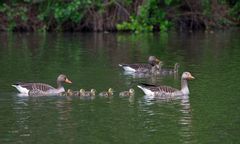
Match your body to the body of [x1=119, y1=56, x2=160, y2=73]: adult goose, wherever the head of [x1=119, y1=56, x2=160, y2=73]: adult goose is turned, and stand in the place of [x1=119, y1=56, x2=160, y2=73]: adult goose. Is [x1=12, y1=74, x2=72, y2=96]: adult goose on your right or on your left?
on your right

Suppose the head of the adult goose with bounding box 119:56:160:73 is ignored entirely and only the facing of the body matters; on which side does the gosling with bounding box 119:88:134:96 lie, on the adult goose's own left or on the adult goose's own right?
on the adult goose's own right

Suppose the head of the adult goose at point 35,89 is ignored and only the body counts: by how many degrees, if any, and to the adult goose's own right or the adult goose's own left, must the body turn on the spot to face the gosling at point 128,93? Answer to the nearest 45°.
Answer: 0° — it already faces it

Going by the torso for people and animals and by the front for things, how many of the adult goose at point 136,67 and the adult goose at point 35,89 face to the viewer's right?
2

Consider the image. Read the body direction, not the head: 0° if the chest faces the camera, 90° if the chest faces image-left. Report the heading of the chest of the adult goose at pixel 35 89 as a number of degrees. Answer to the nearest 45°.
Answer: approximately 270°

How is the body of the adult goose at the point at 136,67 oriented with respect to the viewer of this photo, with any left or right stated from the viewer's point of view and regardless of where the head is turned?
facing to the right of the viewer

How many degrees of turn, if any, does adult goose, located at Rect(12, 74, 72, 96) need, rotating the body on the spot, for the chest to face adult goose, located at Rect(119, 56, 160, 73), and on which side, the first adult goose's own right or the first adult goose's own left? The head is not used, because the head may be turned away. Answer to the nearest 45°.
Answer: approximately 45° to the first adult goose's own left
